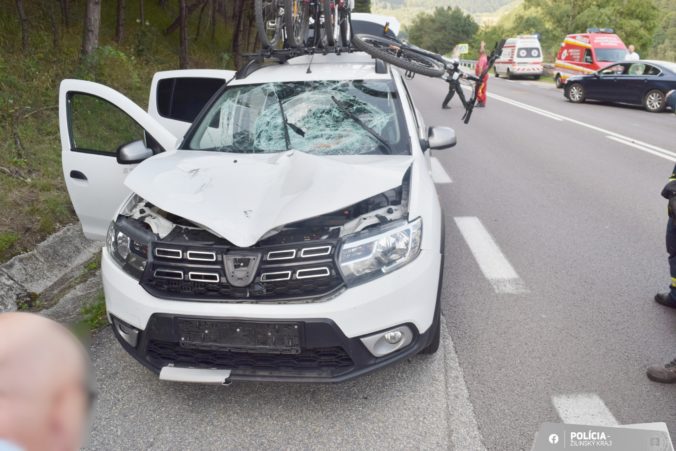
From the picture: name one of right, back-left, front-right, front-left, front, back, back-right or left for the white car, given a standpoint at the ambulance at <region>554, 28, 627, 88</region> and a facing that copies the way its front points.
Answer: front-right

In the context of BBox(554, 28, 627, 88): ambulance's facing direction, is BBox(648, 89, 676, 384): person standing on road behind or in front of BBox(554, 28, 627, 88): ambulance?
in front

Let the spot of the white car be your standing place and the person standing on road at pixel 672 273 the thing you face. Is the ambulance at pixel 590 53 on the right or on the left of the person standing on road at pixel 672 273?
left
